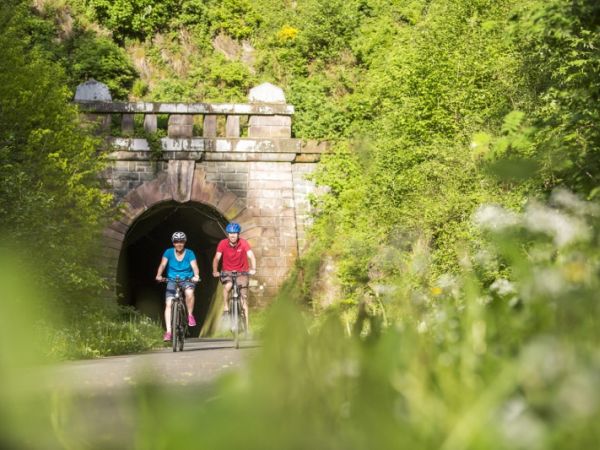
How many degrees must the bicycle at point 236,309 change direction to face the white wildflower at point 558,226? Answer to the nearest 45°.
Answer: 0° — it already faces it

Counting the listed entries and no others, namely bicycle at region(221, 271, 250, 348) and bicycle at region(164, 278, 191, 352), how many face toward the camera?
2

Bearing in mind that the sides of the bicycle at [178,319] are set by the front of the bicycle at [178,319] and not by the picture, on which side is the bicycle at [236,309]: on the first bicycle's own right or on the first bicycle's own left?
on the first bicycle's own left

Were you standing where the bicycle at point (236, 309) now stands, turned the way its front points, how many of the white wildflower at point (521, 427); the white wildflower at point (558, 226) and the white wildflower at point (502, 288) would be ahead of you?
3

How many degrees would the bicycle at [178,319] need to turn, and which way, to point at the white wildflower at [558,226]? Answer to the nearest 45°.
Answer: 0° — it already faces it

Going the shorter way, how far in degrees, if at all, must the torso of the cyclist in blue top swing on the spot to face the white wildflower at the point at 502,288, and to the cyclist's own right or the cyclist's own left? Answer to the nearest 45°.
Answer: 0° — they already face it

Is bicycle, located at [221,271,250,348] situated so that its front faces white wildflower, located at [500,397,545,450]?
yes

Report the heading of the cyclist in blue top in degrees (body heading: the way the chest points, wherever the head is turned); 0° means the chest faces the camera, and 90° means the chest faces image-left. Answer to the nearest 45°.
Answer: approximately 0°

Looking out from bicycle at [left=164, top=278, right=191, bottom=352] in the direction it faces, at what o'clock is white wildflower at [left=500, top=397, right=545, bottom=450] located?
The white wildflower is roughly at 12 o'clock from the bicycle.

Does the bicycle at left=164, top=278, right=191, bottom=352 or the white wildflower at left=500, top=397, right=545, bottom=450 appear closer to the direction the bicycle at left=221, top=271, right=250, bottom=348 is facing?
the white wildflower
